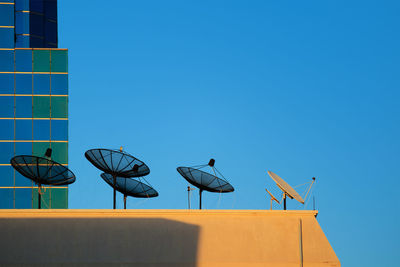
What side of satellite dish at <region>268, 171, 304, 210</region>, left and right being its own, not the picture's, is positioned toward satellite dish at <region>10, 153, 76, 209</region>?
back

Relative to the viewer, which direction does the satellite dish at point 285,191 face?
to the viewer's right

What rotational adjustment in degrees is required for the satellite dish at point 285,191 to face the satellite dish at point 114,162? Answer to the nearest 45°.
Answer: approximately 180°

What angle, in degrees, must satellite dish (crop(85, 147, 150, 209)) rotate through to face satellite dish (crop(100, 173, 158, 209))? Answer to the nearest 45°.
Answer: approximately 45° to its left
